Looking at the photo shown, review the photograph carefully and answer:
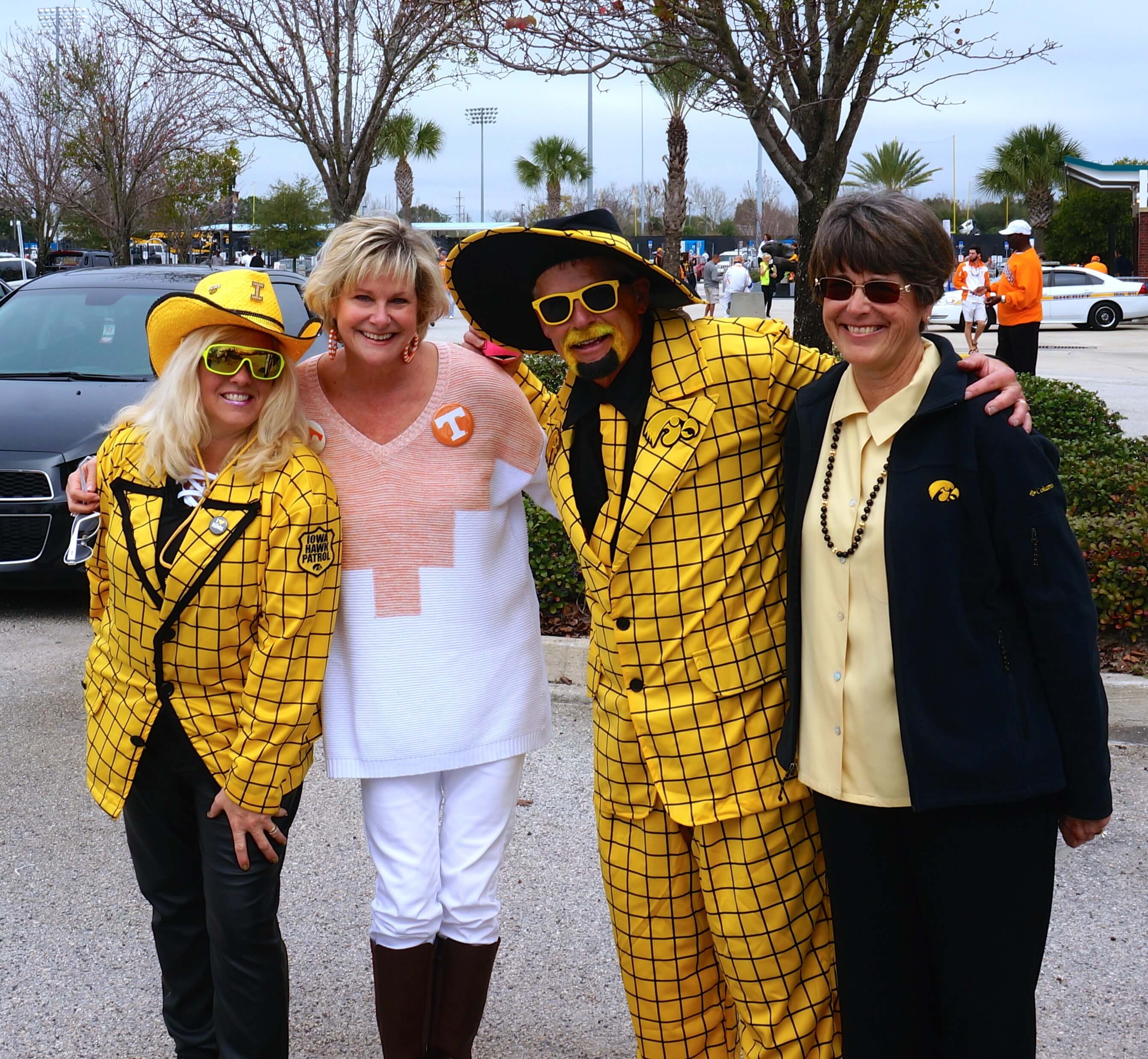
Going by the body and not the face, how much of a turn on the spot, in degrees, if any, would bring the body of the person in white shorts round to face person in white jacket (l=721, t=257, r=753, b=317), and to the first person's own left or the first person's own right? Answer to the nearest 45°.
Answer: approximately 135° to the first person's own right

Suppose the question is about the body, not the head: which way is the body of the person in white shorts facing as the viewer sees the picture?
toward the camera

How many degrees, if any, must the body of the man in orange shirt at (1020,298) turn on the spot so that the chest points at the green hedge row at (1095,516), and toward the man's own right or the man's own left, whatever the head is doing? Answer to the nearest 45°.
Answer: approximately 90° to the man's own left

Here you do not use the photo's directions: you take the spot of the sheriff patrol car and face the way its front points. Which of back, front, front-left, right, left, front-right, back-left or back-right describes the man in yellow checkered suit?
left

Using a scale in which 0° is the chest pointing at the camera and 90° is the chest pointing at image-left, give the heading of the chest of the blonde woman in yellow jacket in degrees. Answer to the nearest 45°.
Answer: approximately 45°

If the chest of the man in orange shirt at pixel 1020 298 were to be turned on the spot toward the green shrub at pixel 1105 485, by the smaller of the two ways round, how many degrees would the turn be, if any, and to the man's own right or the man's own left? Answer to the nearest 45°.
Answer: approximately 90° to the man's own left

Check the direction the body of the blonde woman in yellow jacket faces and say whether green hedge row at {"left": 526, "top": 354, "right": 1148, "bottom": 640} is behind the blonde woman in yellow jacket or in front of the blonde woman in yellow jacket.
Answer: behind

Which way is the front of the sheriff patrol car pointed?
to the viewer's left
